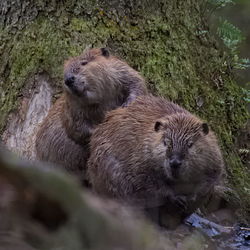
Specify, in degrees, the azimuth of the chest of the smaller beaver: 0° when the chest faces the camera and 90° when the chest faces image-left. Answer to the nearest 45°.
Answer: approximately 45°

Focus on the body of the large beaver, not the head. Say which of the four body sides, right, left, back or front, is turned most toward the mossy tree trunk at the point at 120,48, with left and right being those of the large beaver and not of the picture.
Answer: back
